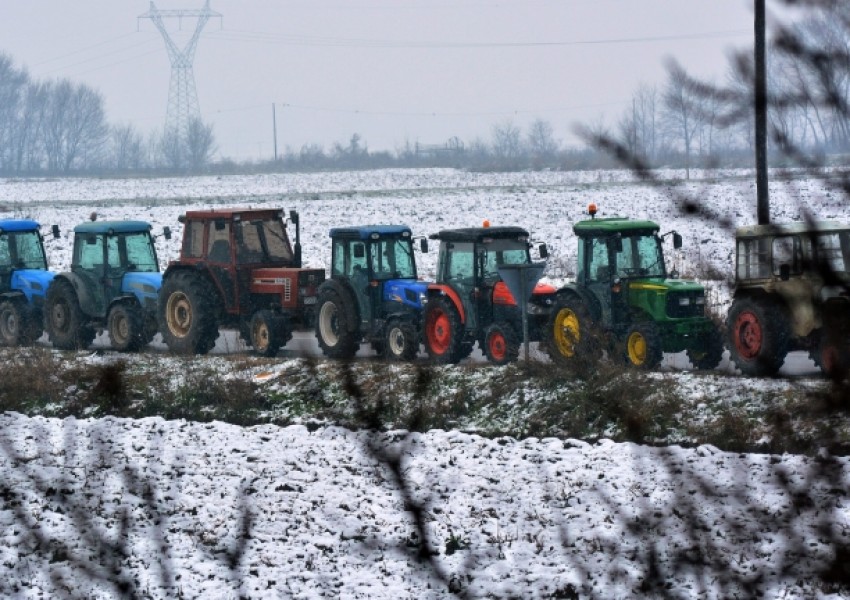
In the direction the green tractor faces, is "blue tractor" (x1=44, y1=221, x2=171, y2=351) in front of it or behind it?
behind

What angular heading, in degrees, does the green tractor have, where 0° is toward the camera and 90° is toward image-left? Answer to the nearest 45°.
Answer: approximately 315°

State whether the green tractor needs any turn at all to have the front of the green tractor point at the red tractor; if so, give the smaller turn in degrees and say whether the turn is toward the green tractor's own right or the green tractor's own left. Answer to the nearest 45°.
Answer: approximately 135° to the green tractor's own right

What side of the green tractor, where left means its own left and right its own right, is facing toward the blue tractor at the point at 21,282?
back

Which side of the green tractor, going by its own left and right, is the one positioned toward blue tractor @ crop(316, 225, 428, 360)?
back
